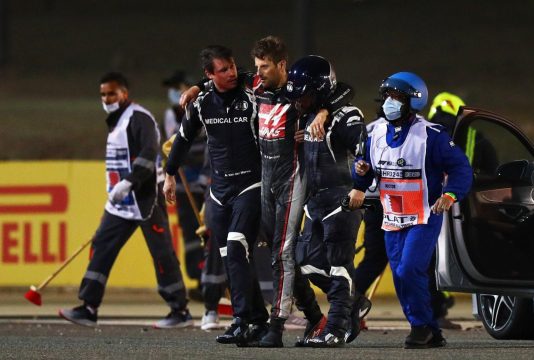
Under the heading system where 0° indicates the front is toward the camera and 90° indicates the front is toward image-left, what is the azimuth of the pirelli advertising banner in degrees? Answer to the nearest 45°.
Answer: approximately 0°

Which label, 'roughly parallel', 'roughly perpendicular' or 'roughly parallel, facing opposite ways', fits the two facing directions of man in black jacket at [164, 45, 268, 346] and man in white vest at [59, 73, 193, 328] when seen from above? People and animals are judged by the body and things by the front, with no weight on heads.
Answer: roughly perpendicular

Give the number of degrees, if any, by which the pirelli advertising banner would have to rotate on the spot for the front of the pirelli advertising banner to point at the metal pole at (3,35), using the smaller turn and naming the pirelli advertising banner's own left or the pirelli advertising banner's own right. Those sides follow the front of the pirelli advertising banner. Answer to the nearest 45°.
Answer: approximately 180°

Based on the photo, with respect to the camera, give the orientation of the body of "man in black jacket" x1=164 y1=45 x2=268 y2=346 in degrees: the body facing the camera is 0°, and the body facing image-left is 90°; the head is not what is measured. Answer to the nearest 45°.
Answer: approximately 0°

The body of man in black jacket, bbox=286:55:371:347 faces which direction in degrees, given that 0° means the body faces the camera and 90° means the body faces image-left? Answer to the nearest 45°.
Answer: approximately 45°

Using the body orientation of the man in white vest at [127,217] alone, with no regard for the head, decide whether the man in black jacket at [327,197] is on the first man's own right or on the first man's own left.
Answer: on the first man's own left
